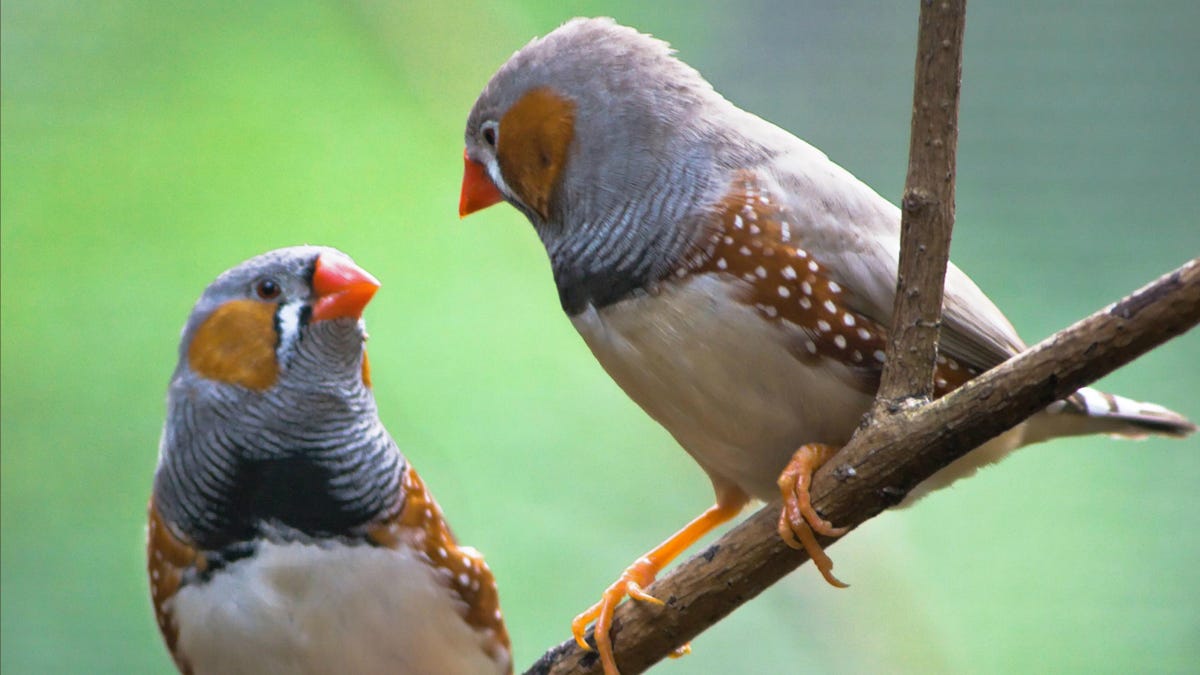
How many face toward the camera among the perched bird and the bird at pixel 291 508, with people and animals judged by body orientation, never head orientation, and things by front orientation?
1

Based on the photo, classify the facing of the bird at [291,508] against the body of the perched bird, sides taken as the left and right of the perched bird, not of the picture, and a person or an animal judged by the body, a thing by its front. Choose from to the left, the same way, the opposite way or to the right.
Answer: to the left

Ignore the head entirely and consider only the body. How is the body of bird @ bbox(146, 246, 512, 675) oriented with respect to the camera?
toward the camera

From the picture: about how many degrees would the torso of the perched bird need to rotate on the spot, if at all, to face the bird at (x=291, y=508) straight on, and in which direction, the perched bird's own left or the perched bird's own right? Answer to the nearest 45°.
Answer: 0° — it already faces it

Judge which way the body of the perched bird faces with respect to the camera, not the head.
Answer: to the viewer's left
